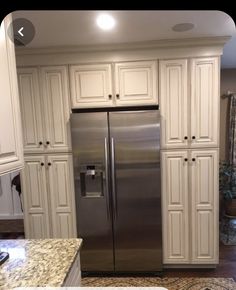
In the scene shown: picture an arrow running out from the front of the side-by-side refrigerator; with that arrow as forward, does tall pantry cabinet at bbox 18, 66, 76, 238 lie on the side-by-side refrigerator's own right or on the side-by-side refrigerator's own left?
on the side-by-side refrigerator's own right

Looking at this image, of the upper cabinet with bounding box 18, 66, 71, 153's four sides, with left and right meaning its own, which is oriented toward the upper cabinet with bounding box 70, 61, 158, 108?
left

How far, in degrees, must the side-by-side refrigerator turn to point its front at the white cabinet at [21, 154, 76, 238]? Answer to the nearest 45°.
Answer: approximately 90° to its right

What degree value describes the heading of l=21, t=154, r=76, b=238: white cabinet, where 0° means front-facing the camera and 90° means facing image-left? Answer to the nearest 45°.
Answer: approximately 0°
